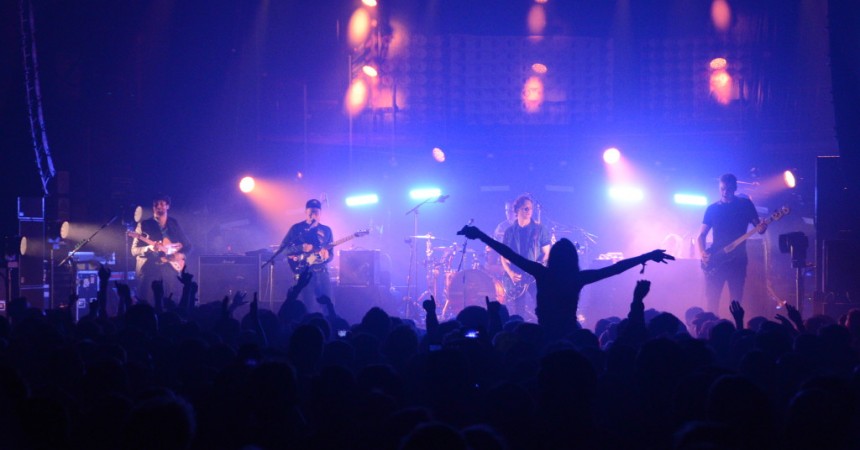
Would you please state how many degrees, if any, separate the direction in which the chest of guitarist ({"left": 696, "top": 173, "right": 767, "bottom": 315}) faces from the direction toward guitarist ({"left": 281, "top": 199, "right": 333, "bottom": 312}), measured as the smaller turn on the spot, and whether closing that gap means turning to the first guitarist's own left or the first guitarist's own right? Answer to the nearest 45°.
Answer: approximately 90° to the first guitarist's own right

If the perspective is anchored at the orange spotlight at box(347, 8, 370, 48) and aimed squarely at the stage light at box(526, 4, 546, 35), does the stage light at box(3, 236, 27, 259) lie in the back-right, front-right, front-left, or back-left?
back-right

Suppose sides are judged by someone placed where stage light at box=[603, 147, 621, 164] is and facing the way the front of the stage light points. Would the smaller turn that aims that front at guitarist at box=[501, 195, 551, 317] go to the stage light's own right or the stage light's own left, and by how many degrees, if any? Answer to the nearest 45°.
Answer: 0° — it already faces them
